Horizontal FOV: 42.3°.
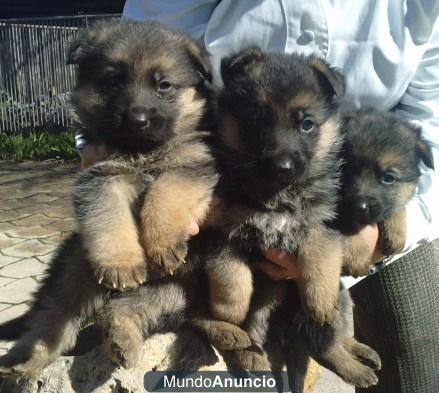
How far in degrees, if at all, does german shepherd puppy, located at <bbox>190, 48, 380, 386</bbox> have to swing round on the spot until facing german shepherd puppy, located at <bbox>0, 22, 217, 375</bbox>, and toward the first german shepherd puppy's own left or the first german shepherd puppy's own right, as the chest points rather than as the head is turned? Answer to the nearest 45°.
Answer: approximately 90° to the first german shepherd puppy's own right

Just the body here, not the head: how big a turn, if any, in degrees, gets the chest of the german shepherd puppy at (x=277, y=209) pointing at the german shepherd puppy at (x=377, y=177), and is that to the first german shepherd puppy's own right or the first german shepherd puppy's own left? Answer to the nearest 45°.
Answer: approximately 135° to the first german shepherd puppy's own left

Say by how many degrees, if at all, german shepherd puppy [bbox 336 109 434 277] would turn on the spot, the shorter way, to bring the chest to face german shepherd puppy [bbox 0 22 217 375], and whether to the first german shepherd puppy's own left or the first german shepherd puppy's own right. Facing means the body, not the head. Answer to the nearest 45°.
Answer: approximately 45° to the first german shepherd puppy's own right

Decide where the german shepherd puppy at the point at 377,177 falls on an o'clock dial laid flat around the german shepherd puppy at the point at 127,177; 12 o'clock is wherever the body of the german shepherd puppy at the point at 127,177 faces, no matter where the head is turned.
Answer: the german shepherd puppy at the point at 377,177 is roughly at 9 o'clock from the german shepherd puppy at the point at 127,177.

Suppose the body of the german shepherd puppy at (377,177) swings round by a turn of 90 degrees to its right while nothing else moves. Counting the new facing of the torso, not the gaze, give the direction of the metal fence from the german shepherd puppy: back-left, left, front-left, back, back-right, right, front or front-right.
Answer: front-right

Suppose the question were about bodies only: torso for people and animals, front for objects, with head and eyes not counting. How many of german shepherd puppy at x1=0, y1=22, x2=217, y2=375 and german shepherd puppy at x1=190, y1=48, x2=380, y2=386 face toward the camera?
2

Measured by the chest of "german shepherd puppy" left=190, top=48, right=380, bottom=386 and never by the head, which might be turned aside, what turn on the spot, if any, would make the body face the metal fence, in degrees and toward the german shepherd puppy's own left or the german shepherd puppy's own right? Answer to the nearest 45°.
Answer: approximately 135° to the german shepherd puppy's own right
